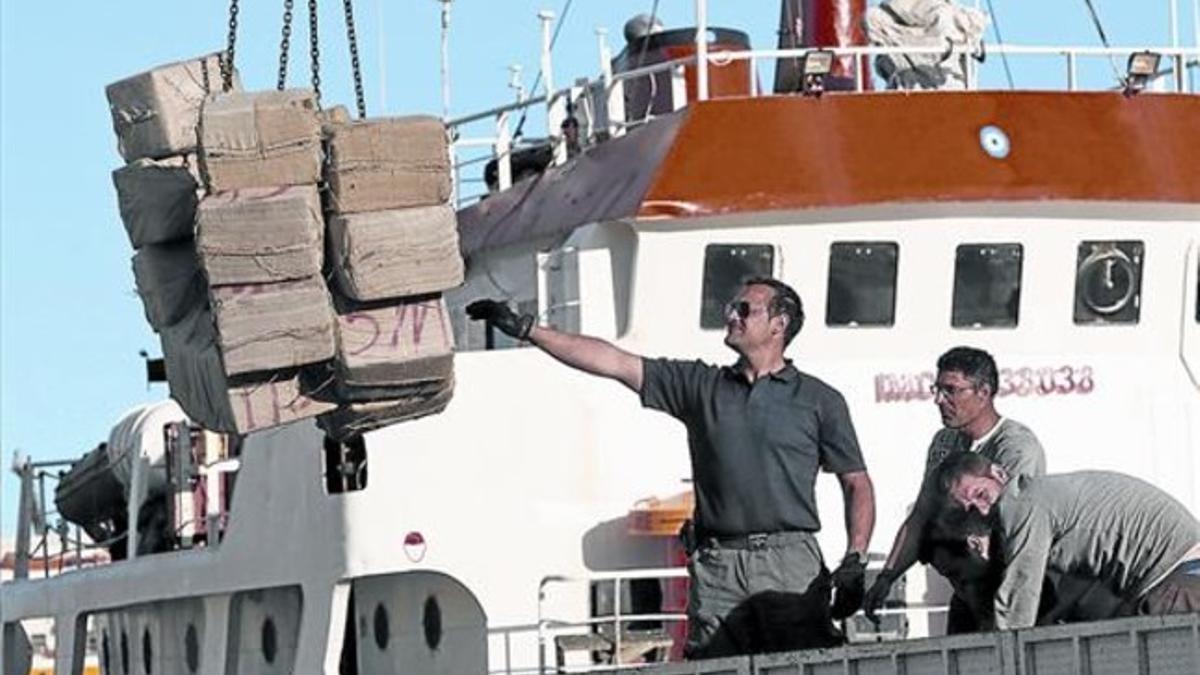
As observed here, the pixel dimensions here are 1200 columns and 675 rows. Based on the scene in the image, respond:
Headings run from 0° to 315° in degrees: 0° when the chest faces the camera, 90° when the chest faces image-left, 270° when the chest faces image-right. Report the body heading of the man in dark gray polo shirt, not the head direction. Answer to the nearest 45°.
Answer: approximately 0°

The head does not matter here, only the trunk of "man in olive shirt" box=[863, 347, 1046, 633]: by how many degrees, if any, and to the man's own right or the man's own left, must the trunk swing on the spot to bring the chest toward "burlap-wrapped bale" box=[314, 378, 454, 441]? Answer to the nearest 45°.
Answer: approximately 45° to the man's own right

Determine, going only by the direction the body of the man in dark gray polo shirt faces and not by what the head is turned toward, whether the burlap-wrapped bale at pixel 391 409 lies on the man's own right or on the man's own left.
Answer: on the man's own right

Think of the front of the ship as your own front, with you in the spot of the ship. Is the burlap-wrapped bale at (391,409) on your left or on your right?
on your right

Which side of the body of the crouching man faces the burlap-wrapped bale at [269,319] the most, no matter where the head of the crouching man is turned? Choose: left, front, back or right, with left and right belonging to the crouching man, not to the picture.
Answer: front

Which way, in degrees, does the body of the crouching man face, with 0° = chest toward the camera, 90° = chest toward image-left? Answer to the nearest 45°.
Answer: approximately 90°

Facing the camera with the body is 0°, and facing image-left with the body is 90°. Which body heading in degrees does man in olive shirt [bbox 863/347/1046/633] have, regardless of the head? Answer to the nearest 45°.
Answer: approximately 45°
